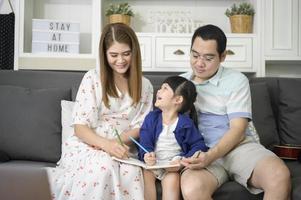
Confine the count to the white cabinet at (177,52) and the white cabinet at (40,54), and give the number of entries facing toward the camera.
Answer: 2

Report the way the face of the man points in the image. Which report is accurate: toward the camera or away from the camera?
toward the camera

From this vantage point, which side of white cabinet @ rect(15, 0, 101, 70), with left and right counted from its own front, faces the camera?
front

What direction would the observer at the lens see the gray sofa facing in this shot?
facing the viewer

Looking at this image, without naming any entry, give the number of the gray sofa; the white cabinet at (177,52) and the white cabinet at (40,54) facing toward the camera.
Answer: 3

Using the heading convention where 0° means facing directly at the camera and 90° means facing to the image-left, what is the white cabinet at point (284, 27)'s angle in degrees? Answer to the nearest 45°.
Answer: approximately 0°

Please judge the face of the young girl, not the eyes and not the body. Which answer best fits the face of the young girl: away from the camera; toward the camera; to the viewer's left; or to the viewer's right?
to the viewer's left

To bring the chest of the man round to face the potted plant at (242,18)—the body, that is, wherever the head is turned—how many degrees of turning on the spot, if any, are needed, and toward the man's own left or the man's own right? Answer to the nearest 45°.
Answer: approximately 135° to the man's own right

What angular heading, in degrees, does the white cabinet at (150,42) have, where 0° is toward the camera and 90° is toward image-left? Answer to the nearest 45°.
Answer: approximately 0°

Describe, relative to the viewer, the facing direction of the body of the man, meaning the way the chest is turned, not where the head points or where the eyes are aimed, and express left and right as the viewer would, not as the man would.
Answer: facing the viewer and to the left of the viewer
